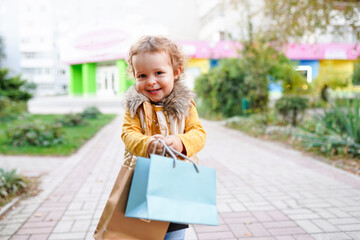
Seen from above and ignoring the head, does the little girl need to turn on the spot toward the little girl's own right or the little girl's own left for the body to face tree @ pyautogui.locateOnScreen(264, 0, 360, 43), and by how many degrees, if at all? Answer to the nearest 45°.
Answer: approximately 135° to the little girl's own left

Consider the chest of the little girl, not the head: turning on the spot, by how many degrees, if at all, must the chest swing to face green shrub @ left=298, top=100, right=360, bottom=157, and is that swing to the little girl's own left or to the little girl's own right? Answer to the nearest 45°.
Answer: approximately 135° to the little girl's own left

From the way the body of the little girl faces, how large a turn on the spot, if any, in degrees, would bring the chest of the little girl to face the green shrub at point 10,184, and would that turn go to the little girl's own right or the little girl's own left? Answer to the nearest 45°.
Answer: approximately 135° to the little girl's own right

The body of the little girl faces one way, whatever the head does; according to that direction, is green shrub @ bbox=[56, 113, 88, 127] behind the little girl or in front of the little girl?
behind

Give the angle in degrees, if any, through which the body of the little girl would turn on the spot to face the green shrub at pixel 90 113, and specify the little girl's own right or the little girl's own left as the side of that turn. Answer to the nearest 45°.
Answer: approximately 180°

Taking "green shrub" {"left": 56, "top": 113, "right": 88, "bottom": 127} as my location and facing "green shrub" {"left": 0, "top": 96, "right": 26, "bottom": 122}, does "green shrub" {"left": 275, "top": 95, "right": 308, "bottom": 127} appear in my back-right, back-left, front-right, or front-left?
back-right

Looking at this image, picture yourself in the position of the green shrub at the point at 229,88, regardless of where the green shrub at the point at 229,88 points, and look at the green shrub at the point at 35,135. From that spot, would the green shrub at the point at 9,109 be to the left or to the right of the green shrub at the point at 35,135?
right

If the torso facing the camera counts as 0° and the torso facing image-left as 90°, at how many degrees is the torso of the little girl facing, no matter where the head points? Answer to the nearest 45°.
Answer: approximately 0°
